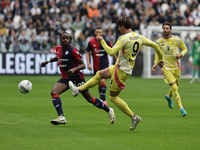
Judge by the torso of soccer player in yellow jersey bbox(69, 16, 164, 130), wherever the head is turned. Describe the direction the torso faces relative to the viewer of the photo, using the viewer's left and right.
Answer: facing away from the viewer and to the left of the viewer

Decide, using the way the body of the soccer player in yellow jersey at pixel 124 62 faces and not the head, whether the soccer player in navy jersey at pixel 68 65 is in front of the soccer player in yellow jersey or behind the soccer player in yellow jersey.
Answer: in front
